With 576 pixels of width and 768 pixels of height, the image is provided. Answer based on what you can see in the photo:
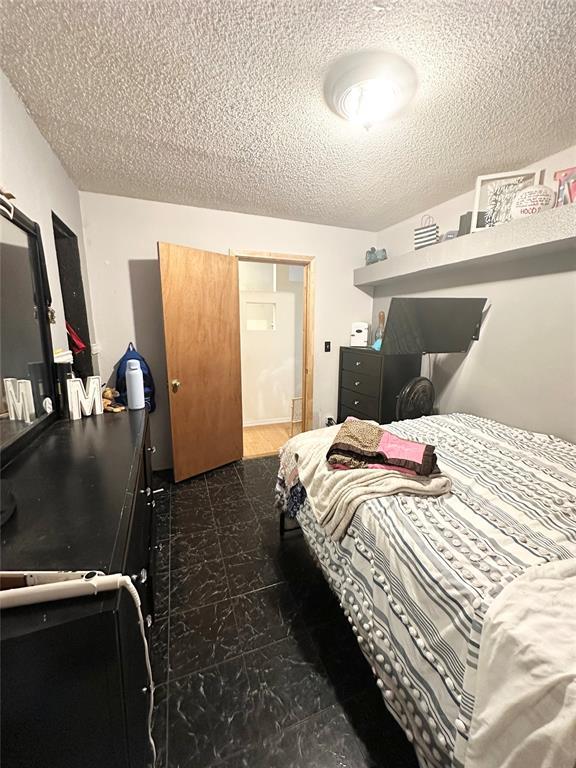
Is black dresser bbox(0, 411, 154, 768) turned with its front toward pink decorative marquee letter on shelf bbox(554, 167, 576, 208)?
yes

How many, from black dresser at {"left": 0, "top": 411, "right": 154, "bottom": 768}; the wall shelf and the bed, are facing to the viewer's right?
1

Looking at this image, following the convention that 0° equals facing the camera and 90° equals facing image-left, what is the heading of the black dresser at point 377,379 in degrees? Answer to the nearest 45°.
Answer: approximately 45°

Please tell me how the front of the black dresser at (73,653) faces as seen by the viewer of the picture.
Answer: facing to the right of the viewer

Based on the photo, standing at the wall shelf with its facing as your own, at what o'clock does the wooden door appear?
The wooden door is roughly at 1 o'clock from the wall shelf.

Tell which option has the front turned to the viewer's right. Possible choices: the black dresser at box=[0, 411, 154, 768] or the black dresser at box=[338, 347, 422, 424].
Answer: the black dresser at box=[0, 411, 154, 768]

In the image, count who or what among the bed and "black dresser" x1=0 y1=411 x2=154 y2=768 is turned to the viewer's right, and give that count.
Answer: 1

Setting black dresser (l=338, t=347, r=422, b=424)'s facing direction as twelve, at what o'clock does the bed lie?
The bed is roughly at 10 o'clock from the black dresser.

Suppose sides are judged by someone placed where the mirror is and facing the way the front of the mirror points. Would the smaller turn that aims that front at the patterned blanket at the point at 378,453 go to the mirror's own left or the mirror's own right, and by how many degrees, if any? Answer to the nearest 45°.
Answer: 0° — it already faces it

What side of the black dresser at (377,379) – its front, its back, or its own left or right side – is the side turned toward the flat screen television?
left

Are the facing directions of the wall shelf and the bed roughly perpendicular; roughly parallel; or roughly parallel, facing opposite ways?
roughly perpendicular

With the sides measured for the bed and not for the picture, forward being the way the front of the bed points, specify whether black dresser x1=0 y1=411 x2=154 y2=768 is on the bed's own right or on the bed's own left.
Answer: on the bed's own left

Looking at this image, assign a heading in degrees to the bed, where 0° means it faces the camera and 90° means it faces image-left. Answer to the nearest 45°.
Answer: approximately 135°

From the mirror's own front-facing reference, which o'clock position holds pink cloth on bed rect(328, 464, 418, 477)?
The pink cloth on bed is roughly at 12 o'clock from the mirror.
